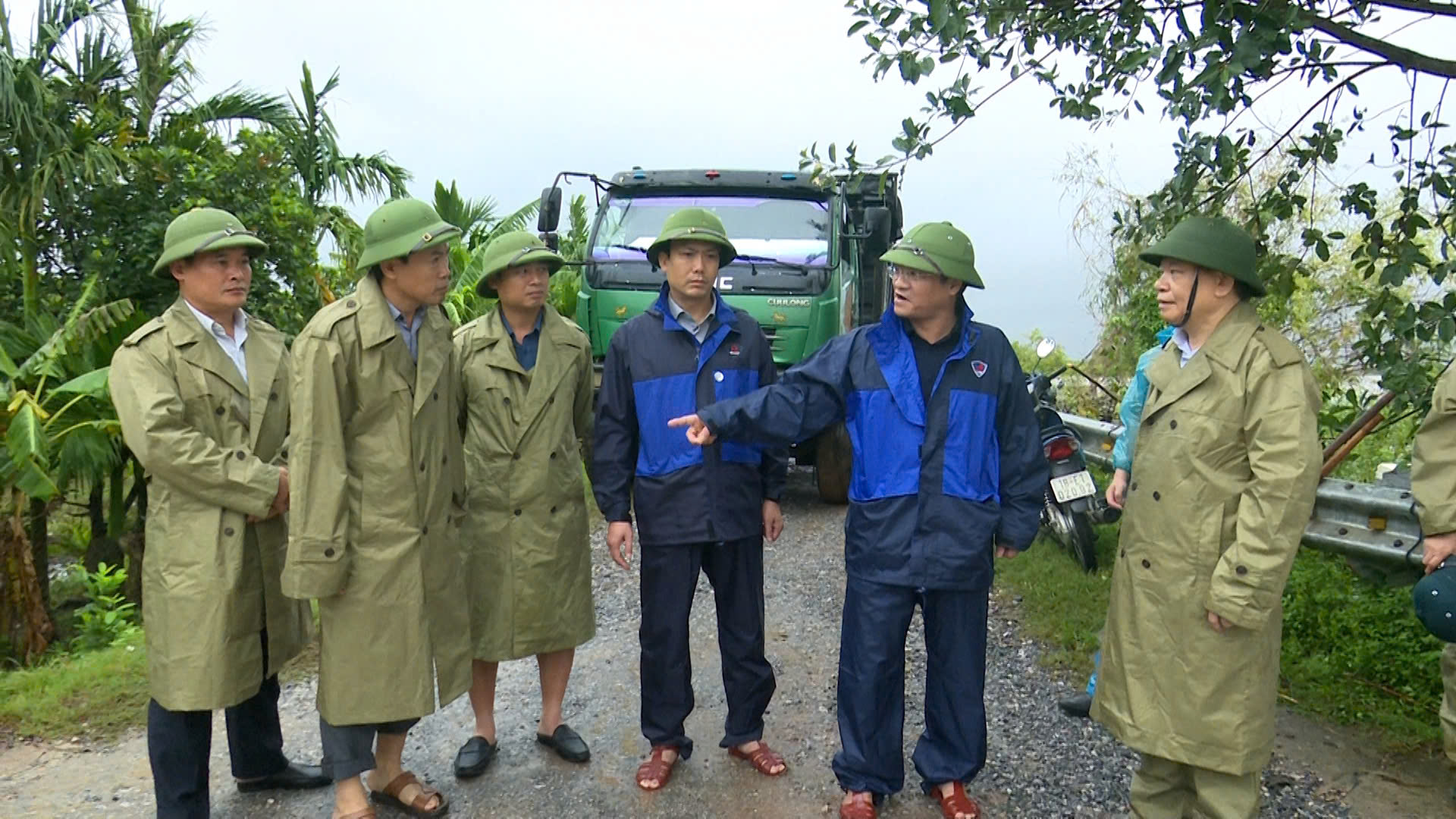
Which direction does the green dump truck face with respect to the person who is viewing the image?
facing the viewer

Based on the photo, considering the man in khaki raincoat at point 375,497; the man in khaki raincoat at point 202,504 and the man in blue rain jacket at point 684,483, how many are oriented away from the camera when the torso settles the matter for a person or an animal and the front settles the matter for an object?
0

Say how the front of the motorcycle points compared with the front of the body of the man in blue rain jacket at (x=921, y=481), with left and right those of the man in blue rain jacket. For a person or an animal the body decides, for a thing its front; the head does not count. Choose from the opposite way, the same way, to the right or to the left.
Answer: the opposite way

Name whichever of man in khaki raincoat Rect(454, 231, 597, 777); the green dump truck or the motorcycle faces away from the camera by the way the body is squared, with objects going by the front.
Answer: the motorcycle

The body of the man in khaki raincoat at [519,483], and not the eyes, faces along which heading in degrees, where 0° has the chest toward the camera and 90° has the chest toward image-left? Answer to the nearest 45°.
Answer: approximately 0°

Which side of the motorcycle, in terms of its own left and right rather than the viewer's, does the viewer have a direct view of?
back

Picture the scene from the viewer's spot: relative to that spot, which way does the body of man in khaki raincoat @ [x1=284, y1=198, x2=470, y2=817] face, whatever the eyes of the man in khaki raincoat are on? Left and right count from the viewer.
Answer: facing the viewer and to the right of the viewer

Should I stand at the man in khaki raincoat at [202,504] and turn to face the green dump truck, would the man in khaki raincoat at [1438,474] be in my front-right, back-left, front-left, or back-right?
front-right

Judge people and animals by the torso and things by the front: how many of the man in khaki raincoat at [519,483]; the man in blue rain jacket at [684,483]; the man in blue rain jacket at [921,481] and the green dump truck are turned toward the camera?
4

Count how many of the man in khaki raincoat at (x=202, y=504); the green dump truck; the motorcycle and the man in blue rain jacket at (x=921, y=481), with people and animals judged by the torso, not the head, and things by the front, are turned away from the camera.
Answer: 1

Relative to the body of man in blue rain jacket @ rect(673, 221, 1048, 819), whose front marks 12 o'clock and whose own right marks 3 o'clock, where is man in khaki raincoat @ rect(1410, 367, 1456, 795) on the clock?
The man in khaki raincoat is roughly at 9 o'clock from the man in blue rain jacket.

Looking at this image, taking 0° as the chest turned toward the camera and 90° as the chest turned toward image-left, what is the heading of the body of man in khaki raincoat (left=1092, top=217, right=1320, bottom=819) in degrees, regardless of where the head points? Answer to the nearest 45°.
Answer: approximately 45°

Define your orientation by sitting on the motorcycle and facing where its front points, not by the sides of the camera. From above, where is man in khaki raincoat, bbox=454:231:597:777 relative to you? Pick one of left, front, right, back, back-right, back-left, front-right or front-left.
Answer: back-left
